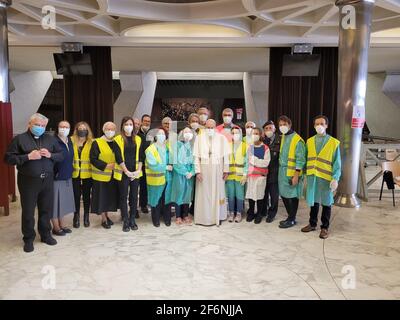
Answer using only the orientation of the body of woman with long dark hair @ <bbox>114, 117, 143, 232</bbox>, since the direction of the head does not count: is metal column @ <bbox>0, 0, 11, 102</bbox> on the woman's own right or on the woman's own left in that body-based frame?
on the woman's own right

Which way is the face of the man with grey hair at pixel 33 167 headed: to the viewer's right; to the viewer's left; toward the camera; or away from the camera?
toward the camera

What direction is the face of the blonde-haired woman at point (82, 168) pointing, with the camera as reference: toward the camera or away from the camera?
toward the camera

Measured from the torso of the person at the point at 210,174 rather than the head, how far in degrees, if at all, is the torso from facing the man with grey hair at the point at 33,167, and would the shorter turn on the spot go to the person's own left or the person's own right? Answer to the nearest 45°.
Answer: approximately 45° to the person's own right

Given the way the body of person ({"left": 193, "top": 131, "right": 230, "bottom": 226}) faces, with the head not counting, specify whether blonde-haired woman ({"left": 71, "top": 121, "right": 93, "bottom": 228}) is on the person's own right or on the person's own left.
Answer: on the person's own right

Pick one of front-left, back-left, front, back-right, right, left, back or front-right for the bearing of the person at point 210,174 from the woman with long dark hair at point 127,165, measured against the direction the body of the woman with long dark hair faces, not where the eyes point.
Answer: left

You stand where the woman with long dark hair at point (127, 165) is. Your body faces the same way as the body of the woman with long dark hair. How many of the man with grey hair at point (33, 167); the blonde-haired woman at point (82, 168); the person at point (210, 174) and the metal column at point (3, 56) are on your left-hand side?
1

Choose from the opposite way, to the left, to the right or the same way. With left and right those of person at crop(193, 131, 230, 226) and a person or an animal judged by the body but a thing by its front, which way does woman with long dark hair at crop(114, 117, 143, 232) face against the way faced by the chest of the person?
the same way

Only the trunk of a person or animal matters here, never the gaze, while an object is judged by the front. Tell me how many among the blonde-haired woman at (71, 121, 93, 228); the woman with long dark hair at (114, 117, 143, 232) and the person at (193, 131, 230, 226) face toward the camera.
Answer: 3

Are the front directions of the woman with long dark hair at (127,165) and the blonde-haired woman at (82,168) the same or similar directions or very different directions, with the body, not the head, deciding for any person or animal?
same or similar directions

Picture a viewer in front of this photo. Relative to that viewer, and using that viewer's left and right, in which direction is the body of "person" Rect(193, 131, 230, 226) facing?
facing the viewer

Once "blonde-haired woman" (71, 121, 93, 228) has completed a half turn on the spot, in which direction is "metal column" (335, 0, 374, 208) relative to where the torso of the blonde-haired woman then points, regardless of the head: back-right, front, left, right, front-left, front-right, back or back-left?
right

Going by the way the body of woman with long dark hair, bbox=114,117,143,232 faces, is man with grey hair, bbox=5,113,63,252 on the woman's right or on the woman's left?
on the woman's right

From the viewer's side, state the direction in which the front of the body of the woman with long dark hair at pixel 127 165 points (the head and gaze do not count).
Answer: toward the camera
